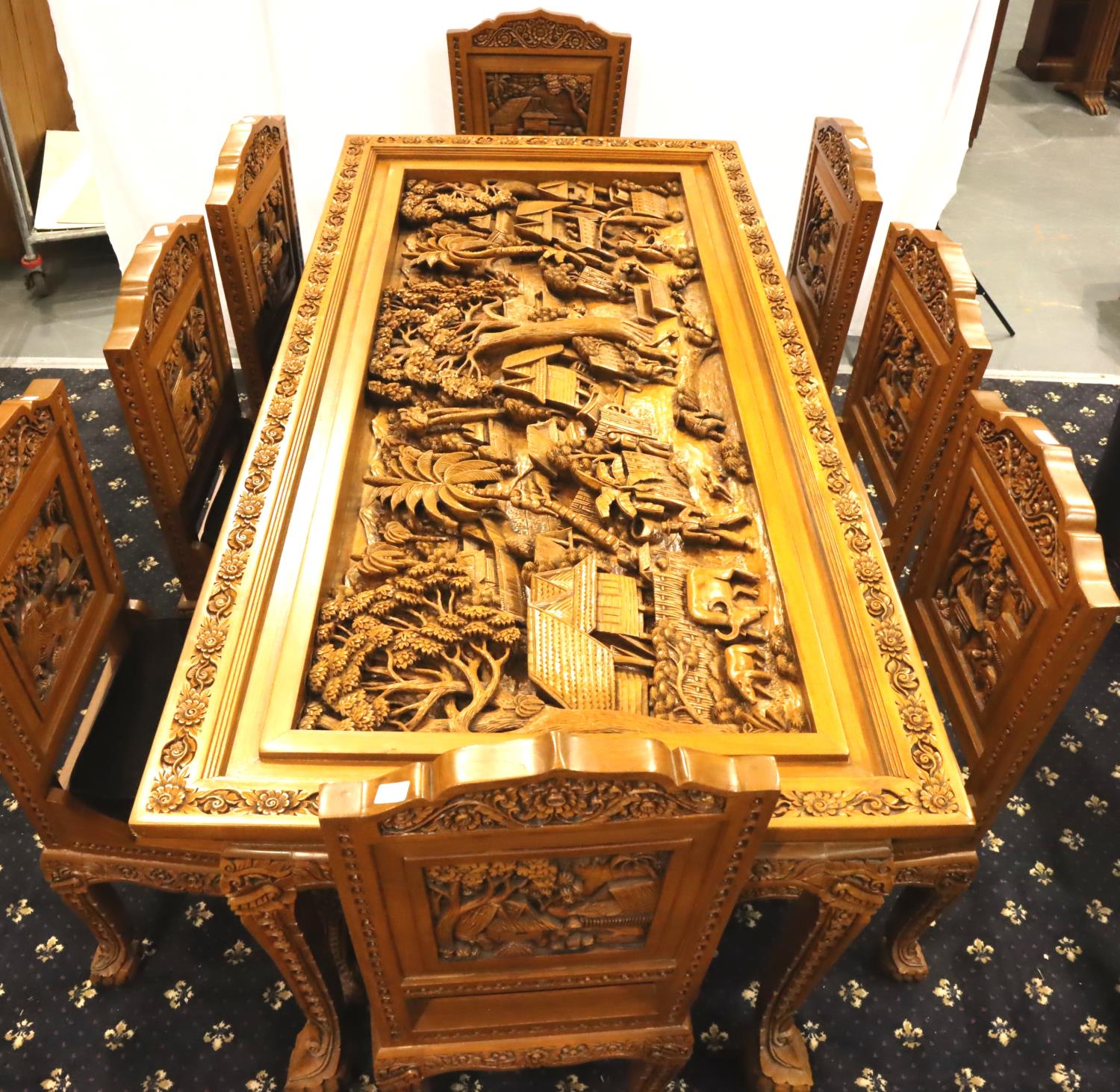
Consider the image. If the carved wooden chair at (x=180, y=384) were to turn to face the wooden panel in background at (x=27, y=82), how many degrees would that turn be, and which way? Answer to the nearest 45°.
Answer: approximately 135° to its left

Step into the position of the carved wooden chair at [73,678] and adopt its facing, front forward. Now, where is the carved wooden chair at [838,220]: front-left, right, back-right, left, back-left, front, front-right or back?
front-left

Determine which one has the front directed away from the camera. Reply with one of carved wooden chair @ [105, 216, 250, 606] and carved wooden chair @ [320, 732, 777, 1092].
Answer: carved wooden chair @ [320, 732, 777, 1092]

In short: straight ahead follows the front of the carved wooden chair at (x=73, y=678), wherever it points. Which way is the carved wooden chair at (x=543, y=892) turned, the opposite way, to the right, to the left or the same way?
to the left

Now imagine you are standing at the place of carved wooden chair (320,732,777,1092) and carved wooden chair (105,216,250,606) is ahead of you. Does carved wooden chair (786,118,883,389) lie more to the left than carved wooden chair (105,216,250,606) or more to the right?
right

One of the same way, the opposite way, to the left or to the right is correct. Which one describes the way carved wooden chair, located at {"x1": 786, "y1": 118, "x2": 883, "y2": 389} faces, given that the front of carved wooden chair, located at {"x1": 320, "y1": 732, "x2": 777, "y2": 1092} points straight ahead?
to the left

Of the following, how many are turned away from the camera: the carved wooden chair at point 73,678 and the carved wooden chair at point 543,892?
1

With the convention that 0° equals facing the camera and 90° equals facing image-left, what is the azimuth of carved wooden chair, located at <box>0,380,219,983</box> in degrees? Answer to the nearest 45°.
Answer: approximately 315°

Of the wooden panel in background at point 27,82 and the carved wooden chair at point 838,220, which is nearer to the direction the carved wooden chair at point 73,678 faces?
the carved wooden chair at point 838,220

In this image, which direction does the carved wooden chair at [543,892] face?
away from the camera

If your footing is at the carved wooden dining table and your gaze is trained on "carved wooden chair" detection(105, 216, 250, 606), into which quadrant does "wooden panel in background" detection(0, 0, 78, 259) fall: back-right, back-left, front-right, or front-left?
front-right

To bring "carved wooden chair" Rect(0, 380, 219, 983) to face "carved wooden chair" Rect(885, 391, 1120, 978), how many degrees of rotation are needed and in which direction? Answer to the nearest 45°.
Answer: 0° — it already faces it

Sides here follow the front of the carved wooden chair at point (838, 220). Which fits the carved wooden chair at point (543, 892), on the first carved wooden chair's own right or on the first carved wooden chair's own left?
on the first carved wooden chair's own left

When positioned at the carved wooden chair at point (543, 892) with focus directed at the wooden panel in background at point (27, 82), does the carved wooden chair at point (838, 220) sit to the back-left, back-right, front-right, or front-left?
front-right

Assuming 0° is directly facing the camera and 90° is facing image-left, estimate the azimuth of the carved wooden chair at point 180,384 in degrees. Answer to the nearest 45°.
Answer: approximately 315°

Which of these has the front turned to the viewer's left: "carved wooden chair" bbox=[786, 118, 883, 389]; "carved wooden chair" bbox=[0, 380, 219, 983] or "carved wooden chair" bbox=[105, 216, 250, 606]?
the "carved wooden chair" bbox=[786, 118, 883, 389]

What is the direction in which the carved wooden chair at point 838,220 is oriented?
to the viewer's left

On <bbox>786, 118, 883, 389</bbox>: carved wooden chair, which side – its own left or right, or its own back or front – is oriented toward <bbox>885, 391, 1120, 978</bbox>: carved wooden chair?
left

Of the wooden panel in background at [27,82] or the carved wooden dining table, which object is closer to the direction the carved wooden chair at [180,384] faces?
the carved wooden dining table

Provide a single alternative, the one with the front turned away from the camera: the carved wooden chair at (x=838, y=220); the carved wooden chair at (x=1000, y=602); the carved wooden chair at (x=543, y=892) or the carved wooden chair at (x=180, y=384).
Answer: the carved wooden chair at (x=543, y=892)
